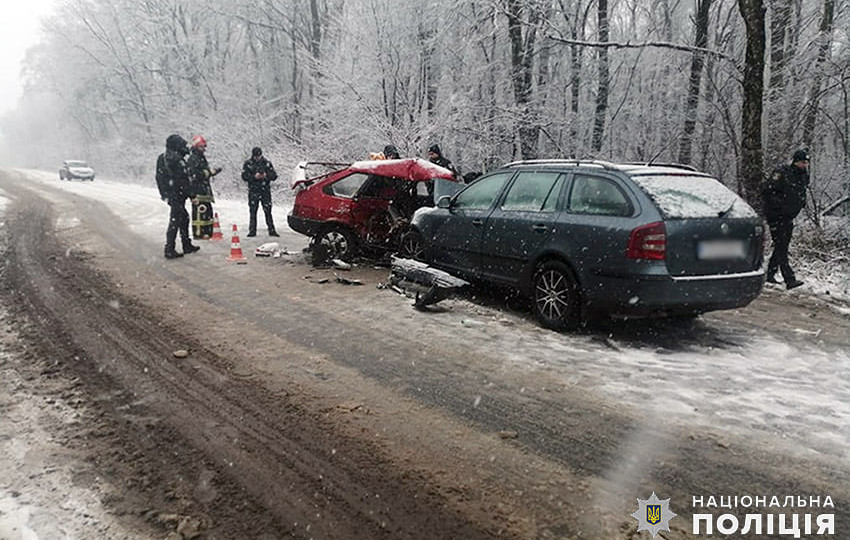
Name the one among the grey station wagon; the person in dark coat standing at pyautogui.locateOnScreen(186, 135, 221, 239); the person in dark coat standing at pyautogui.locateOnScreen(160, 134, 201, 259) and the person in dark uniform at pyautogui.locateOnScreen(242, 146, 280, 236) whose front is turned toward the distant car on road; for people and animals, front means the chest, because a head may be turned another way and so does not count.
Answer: the grey station wagon

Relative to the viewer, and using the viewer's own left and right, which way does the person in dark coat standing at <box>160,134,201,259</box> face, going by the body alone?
facing to the right of the viewer

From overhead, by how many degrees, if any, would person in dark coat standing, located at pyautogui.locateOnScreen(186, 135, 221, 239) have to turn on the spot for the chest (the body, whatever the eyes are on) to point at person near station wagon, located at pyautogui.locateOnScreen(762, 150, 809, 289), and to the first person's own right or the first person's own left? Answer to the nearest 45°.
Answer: approximately 45° to the first person's own right

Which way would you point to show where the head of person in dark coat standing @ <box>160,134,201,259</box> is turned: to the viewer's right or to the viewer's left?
to the viewer's right

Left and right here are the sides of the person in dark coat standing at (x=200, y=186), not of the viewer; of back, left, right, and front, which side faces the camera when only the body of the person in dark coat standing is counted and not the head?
right

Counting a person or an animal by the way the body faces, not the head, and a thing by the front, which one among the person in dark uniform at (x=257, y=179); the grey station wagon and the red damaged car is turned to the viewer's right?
the red damaged car

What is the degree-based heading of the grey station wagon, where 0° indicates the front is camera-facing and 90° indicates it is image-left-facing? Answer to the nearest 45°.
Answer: approximately 135°

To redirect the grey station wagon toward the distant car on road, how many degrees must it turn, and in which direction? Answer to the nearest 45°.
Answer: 0° — it already faces it
